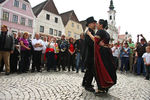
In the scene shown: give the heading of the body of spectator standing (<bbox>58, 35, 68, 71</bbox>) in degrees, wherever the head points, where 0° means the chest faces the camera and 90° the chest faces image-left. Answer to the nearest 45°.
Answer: approximately 0°

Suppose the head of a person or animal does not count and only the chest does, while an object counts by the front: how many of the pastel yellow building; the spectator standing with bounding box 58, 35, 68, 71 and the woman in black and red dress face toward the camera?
2

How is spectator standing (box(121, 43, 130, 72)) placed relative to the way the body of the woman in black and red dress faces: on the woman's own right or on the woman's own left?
on the woman's own right

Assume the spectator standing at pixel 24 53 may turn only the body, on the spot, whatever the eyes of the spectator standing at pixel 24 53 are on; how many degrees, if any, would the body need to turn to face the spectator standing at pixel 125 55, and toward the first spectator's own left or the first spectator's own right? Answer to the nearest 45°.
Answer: approximately 45° to the first spectator's own left

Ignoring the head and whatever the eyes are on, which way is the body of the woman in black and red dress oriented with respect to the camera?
to the viewer's left

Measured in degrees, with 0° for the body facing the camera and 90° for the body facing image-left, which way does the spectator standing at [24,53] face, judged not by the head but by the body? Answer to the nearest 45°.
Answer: approximately 315°

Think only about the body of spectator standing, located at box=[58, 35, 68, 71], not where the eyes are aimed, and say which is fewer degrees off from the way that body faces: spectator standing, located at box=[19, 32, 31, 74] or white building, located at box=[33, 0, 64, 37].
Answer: the spectator standing
